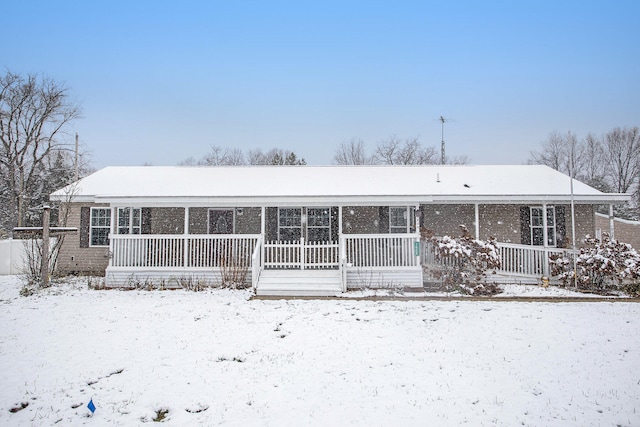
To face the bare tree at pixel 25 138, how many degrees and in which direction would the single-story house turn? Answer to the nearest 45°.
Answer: approximately 135° to its right

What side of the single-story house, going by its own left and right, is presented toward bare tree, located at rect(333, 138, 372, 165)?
back

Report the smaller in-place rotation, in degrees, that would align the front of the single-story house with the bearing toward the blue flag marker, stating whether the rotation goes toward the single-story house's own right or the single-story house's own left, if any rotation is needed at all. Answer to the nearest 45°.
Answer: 0° — it already faces it

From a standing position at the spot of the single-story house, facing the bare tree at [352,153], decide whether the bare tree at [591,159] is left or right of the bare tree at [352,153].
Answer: right

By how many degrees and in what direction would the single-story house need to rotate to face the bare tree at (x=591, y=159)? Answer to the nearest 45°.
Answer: approximately 135° to its left

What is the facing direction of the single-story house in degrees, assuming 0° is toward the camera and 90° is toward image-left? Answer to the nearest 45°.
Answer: approximately 0°

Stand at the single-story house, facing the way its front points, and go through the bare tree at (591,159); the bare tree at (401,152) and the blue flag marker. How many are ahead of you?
1

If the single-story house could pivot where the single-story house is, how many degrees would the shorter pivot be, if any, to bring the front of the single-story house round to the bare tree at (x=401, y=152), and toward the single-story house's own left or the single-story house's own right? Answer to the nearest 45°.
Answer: approximately 180°

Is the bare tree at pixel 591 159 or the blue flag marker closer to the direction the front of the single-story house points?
the blue flag marker

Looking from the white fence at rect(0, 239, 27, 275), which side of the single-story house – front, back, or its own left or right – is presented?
right
